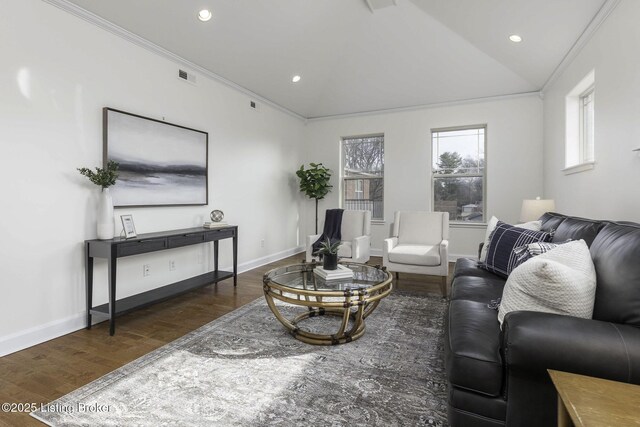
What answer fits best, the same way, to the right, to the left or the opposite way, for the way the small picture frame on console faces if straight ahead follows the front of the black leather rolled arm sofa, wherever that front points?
the opposite way

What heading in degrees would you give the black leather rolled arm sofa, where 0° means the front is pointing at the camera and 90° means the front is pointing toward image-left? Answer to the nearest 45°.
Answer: approximately 90°

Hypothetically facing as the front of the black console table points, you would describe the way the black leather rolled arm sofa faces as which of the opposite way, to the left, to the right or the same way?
the opposite way

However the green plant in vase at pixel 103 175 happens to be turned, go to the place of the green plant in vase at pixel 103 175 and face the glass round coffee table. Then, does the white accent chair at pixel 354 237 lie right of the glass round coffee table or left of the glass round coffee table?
left

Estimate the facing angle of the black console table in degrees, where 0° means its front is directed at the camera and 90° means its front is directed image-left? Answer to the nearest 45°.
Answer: approximately 315°

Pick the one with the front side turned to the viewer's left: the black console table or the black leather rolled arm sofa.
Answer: the black leather rolled arm sofa

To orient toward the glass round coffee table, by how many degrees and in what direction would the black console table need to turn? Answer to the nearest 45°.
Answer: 0° — it already faces it

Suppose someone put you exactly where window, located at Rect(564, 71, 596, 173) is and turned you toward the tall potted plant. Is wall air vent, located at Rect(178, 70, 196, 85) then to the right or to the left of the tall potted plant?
left

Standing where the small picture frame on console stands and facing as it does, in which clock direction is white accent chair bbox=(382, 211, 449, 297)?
The white accent chair is roughly at 11 o'clock from the small picture frame on console.
